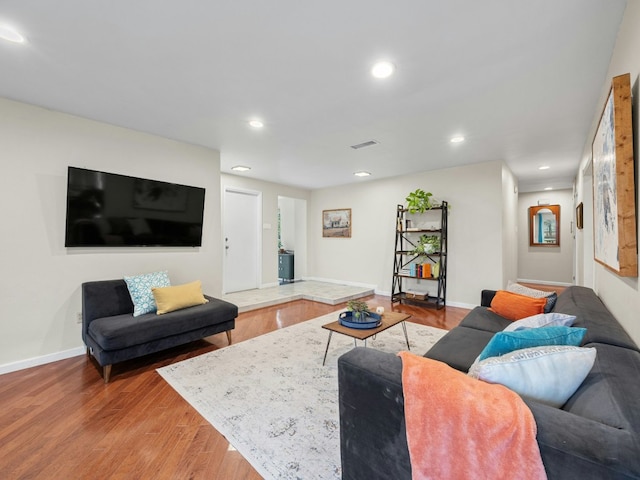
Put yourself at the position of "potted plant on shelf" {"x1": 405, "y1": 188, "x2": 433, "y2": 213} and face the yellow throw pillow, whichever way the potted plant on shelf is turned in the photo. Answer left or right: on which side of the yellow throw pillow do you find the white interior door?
right

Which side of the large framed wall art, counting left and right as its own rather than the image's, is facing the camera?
left

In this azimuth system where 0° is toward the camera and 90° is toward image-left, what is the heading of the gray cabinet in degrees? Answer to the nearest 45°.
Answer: approximately 45°

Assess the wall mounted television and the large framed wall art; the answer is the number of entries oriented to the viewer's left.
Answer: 1

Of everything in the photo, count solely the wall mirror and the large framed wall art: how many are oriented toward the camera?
1

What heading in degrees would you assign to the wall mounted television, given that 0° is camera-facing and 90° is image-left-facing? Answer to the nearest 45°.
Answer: approximately 315°
